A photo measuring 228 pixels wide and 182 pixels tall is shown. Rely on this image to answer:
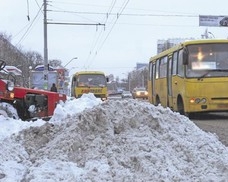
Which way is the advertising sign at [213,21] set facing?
toward the camera

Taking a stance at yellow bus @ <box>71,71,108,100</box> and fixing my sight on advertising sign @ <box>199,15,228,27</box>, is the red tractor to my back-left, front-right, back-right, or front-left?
back-right

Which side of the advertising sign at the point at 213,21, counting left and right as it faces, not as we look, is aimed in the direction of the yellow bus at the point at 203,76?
front

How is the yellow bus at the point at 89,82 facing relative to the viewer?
toward the camera

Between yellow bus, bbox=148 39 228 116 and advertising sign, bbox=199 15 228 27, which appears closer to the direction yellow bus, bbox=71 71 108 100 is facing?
the yellow bus

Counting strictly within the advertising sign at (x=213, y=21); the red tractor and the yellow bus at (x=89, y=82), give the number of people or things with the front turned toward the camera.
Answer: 2

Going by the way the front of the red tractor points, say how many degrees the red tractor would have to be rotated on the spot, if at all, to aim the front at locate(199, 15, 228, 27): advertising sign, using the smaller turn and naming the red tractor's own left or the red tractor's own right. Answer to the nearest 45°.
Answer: approximately 45° to the red tractor's own left

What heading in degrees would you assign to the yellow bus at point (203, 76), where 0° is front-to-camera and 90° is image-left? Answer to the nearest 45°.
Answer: approximately 315°

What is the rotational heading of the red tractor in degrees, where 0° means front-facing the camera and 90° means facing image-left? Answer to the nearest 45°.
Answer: approximately 270°

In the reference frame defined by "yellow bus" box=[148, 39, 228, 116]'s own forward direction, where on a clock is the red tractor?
The red tractor is roughly at 3 o'clock from the yellow bus.

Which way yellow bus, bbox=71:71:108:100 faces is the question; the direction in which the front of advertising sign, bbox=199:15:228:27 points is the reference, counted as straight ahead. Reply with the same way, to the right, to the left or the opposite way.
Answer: the same way

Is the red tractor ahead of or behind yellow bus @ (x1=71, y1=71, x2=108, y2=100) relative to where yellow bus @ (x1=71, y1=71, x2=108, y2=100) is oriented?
ahead

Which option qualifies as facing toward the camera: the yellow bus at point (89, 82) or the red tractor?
the yellow bus

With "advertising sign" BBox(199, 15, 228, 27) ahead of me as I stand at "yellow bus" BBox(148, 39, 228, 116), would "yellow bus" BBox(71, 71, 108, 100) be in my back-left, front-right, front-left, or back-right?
front-left

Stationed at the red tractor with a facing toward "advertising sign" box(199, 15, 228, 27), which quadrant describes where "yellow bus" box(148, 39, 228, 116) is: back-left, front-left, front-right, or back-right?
front-right
